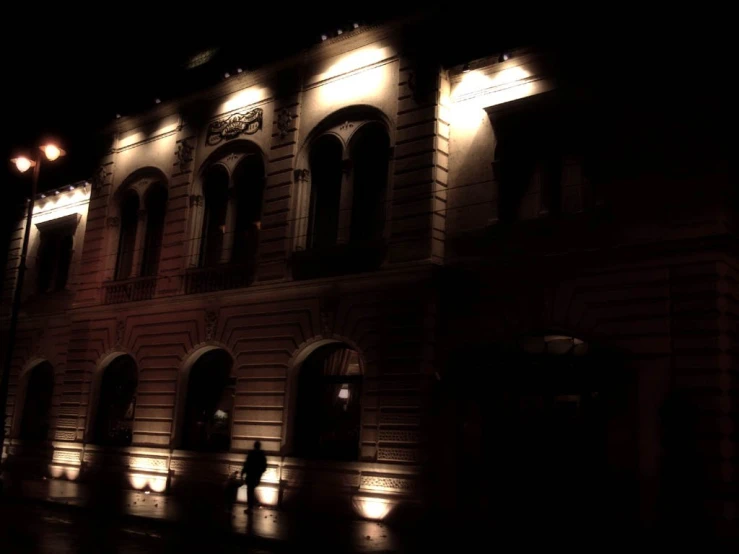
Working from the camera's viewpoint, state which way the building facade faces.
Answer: facing the viewer and to the left of the viewer

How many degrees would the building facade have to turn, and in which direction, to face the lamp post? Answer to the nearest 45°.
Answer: approximately 45° to its right
